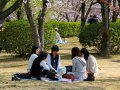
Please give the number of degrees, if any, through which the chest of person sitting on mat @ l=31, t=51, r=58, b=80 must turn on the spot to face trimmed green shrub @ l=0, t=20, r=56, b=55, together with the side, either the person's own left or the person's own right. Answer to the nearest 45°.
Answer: approximately 90° to the person's own left

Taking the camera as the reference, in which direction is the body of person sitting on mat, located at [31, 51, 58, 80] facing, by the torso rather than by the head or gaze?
to the viewer's right

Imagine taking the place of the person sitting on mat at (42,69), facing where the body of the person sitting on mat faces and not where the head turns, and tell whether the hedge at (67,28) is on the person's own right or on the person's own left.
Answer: on the person's own left

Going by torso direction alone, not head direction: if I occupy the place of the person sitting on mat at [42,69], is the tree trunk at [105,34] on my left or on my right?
on my left
